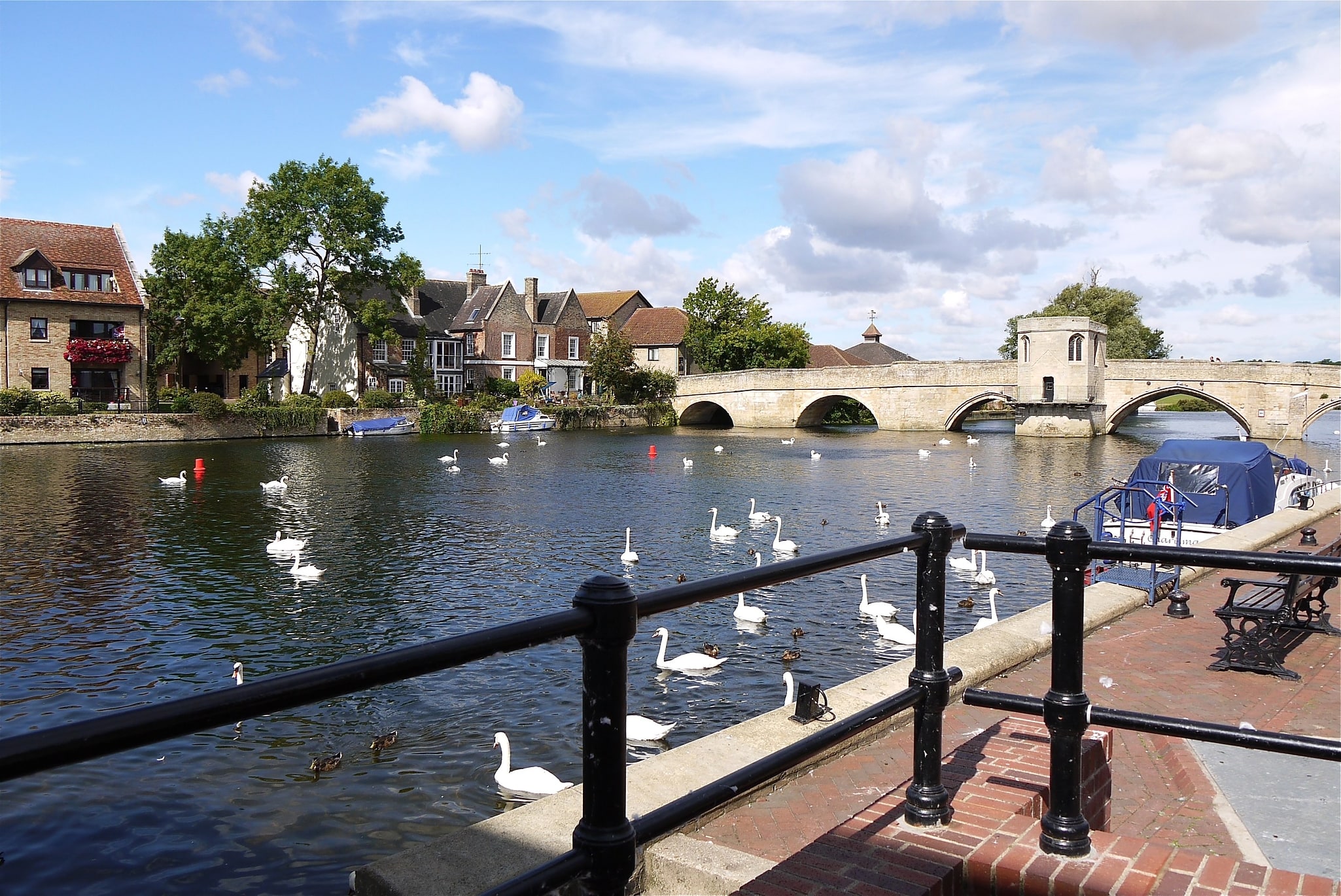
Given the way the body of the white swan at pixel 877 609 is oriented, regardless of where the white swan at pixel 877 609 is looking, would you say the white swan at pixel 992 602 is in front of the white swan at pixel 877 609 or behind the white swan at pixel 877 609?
behind

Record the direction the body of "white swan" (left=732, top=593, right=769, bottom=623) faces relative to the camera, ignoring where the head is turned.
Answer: to the viewer's left

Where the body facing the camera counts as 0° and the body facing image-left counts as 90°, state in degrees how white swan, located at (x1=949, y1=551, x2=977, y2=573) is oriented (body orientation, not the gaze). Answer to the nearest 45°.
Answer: approximately 270°

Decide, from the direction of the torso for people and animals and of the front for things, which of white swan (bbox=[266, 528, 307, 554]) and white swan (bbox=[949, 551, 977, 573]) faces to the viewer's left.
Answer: white swan (bbox=[266, 528, 307, 554])

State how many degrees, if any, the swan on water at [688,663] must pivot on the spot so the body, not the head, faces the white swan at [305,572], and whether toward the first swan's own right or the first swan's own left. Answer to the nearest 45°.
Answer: approximately 45° to the first swan's own right

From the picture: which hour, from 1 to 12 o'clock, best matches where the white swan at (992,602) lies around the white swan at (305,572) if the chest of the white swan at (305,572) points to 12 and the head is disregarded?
the white swan at (992,602) is roughly at 7 o'clock from the white swan at (305,572).

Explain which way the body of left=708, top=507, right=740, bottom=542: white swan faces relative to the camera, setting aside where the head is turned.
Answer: to the viewer's left

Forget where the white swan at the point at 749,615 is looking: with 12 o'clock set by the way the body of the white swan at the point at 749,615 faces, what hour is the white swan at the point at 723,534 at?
the white swan at the point at 723,534 is roughly at 3 o'clock from the white swan at the point at 749,615.

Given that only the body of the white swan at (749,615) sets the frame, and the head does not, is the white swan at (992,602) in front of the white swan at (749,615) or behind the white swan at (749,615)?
behind

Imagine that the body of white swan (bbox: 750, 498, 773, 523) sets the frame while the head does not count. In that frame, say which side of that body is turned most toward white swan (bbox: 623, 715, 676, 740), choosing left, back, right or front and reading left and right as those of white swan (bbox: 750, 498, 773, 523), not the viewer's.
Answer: left

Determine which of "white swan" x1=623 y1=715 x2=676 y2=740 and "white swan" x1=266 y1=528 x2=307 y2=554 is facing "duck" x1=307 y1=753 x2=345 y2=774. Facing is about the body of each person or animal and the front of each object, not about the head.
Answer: "white swan" x1=623 y1=715 x2=676 y2=740

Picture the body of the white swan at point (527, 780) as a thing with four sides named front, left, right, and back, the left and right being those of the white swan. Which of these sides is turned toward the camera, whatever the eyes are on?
left

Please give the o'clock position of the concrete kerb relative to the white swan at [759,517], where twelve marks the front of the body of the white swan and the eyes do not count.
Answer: The concrete kerb is roughly at 9 o'clock from the white swan.

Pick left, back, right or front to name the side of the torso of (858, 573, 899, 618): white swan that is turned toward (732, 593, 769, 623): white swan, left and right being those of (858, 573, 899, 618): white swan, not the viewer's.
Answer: front

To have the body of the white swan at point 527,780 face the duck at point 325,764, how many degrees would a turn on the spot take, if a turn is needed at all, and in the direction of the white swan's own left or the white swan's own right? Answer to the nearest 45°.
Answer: approximately 45° to the white swan's own right

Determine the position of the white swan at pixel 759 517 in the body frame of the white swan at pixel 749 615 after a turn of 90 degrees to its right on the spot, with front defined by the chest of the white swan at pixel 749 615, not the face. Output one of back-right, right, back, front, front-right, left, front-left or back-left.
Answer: front

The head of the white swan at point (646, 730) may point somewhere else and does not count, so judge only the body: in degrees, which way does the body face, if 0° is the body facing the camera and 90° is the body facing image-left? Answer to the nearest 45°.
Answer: approximately 90°

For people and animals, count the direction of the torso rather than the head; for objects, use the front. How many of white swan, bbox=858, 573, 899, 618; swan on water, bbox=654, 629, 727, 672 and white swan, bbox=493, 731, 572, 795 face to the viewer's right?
0

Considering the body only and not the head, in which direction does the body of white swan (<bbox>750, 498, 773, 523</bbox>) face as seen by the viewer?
to the viewer's left
